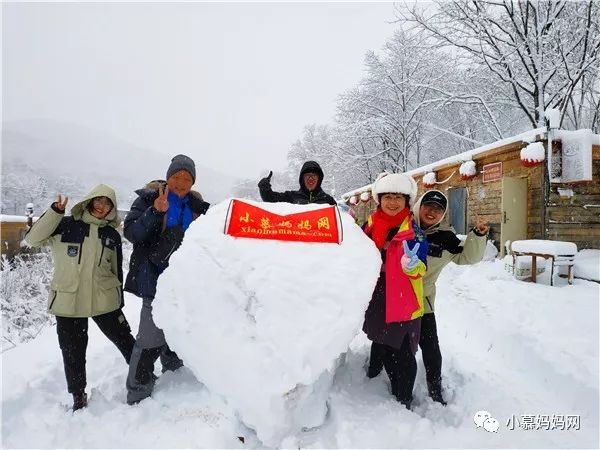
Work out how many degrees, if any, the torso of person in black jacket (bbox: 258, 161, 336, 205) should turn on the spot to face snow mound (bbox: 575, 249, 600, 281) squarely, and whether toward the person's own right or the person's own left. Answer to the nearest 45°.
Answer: approximately 135° to the person's own left

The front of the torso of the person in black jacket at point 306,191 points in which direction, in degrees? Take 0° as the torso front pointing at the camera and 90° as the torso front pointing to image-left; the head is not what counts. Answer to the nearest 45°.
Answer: approximately 0°

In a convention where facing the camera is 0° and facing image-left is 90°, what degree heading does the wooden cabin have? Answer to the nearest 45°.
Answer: approximately 45°

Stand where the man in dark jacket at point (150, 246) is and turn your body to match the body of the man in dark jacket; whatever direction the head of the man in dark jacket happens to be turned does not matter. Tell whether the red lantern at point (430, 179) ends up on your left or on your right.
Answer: on your left

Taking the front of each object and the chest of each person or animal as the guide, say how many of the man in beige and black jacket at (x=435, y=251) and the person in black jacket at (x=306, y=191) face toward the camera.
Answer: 2

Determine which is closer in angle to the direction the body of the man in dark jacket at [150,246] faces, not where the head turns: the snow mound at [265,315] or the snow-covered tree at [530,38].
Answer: the snow mound
